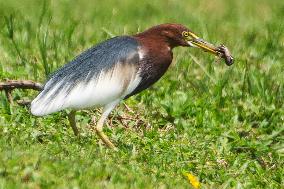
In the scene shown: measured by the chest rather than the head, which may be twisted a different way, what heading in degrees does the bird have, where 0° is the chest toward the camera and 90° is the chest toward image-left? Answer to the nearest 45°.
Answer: approximately 270°

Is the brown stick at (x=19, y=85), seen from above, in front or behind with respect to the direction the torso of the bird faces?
behind
